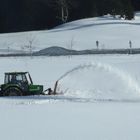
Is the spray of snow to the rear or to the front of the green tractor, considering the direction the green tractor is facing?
to the front

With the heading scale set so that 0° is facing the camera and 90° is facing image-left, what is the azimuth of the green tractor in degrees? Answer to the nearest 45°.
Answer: approximately 270°
